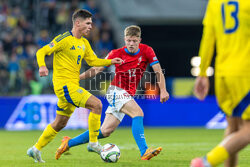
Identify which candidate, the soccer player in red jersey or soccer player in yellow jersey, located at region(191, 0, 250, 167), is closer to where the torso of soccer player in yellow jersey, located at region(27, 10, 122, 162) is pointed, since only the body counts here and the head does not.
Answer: the soccer player in yellow jersey

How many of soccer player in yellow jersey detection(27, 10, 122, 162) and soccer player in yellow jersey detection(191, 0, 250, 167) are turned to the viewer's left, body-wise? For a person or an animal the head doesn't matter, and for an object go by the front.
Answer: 0

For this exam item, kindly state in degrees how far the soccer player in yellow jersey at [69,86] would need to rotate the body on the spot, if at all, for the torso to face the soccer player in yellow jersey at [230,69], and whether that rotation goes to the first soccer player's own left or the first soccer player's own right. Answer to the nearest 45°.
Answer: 0° — they already face them

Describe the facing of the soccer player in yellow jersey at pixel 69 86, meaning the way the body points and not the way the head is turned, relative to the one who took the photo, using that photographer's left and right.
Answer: facing the viewer and to the right of the viewer
